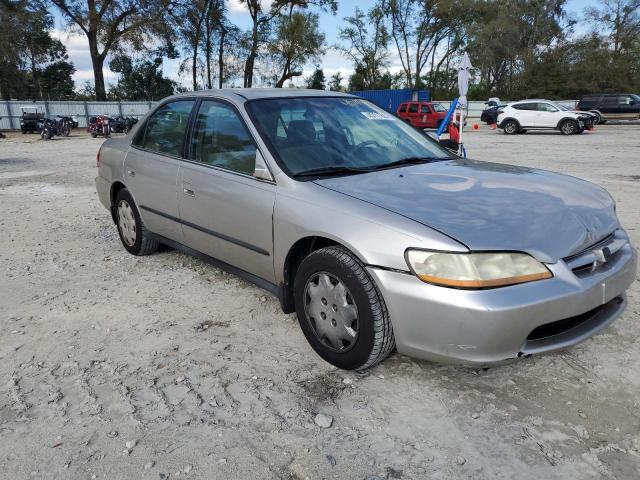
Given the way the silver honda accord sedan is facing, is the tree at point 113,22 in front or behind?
behind

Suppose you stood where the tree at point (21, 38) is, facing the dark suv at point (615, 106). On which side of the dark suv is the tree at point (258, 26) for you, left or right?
left

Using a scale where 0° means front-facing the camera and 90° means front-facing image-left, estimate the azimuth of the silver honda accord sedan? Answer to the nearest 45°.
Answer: approximately 315°

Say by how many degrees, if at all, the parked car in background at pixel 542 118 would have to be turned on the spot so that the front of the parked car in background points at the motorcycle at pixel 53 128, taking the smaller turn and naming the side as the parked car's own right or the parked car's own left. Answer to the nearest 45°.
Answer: approximately 180°

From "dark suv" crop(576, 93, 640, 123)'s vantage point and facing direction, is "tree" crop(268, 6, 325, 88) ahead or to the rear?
to the rear

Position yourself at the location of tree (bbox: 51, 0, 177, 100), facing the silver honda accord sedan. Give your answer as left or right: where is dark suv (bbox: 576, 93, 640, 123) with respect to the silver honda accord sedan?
left

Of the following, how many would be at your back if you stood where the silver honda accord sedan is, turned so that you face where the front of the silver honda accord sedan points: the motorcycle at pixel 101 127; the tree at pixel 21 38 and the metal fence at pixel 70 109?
3

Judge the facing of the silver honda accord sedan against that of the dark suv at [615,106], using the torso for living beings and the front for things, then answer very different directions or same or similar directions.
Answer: same or similar directions

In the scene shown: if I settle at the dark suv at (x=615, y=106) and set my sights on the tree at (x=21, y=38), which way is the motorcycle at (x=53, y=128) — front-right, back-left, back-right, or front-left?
front-left

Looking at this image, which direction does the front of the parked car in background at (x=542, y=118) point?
to the viewer's right

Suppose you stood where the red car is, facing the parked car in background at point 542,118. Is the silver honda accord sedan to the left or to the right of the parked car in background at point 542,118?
right

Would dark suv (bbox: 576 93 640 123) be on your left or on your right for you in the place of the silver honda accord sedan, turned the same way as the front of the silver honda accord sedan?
on your left

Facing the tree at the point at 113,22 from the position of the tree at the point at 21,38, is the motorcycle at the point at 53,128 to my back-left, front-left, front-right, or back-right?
front-right

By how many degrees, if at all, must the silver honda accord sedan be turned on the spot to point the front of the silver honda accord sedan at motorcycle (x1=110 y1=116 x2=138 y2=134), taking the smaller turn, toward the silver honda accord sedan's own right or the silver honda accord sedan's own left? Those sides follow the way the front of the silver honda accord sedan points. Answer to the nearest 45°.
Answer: approximately 180°
